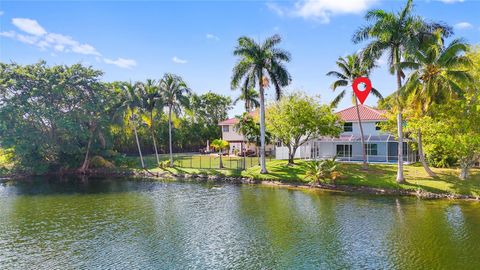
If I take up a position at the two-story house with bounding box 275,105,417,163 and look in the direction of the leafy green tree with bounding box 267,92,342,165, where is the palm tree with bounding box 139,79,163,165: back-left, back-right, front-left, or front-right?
front-right

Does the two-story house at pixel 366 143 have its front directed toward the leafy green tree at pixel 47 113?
no

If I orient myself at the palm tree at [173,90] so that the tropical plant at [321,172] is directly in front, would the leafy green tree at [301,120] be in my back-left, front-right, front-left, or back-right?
front-left

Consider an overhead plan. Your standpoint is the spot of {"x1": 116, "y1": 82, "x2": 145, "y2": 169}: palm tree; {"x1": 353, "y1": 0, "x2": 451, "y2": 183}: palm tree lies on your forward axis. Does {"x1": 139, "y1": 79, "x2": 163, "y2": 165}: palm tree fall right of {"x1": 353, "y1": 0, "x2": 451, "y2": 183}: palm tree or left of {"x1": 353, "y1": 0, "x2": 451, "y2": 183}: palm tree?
left

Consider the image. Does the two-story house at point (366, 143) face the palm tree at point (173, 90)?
no

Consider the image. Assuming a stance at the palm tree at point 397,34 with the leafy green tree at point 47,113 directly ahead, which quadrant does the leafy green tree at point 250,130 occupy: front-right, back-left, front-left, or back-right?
front-right

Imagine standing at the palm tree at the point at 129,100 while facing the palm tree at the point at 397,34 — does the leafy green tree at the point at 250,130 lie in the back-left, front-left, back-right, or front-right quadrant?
front-left
